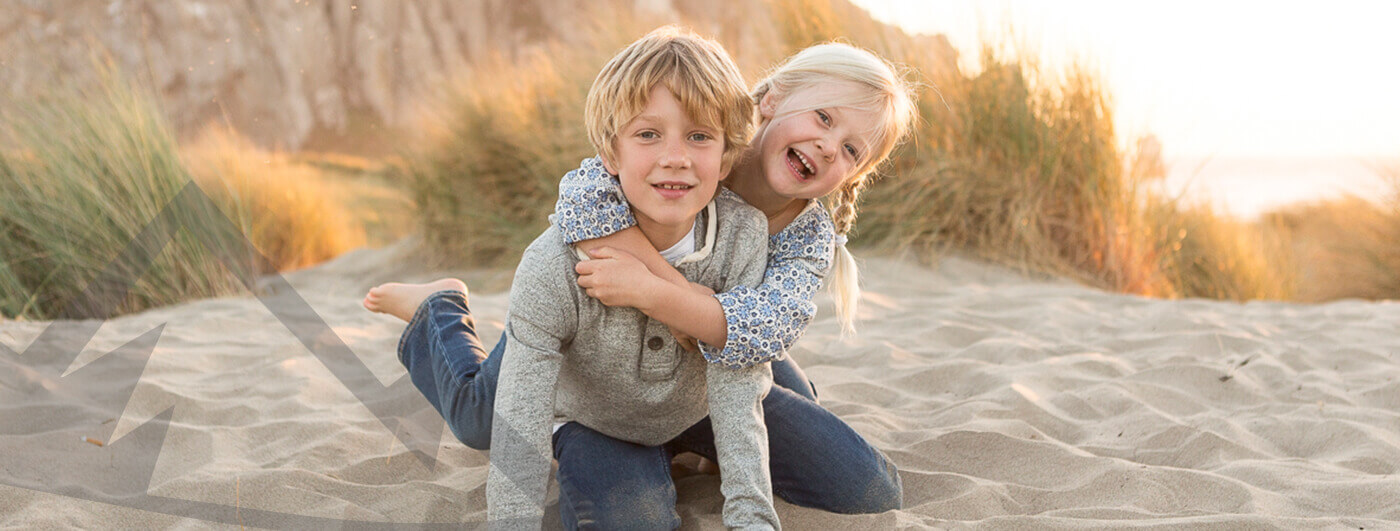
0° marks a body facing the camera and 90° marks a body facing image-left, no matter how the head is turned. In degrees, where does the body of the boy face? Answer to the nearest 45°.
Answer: approximately 0°
